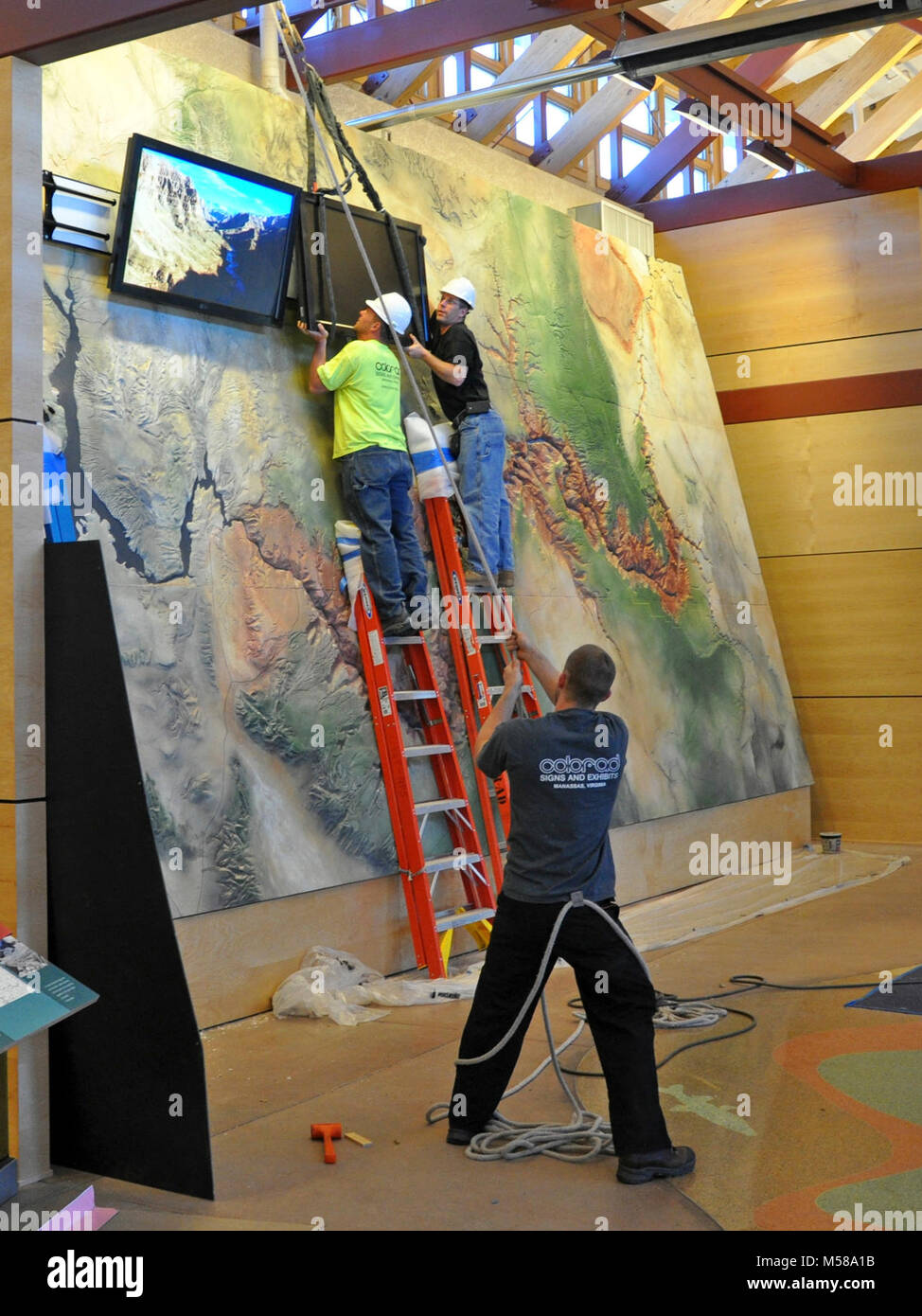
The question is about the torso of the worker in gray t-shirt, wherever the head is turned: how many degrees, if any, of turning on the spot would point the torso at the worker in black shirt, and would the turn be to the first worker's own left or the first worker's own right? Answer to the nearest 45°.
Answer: approximately 45° to the first worker's own right

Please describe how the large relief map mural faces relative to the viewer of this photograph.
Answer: facing the viewer and to the right of the viewer

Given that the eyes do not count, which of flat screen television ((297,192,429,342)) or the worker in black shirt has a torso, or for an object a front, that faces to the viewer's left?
the worker in black shirt

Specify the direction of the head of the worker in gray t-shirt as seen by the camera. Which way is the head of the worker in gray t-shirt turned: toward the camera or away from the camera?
away from the camera

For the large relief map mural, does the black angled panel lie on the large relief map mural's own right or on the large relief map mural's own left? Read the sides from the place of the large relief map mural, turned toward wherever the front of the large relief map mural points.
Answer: on the large relief map mural's own right

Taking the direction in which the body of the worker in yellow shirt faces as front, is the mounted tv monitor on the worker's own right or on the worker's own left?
on the worker's own left

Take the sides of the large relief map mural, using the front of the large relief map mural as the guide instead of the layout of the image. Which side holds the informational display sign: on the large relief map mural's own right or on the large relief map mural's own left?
on the large relief map mural's own right

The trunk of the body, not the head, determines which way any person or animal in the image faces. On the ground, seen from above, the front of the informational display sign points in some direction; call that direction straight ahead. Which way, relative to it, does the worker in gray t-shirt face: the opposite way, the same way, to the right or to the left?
the opposite way

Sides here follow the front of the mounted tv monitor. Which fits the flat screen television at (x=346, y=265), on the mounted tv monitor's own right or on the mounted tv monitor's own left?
on the mounted tv monitor's own left

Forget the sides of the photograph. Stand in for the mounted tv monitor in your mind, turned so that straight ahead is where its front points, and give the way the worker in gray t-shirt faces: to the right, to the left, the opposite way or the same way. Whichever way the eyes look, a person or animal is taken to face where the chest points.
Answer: the opposite way

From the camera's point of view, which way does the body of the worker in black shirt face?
to the viewer's left

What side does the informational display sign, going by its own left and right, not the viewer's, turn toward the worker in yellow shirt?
left
